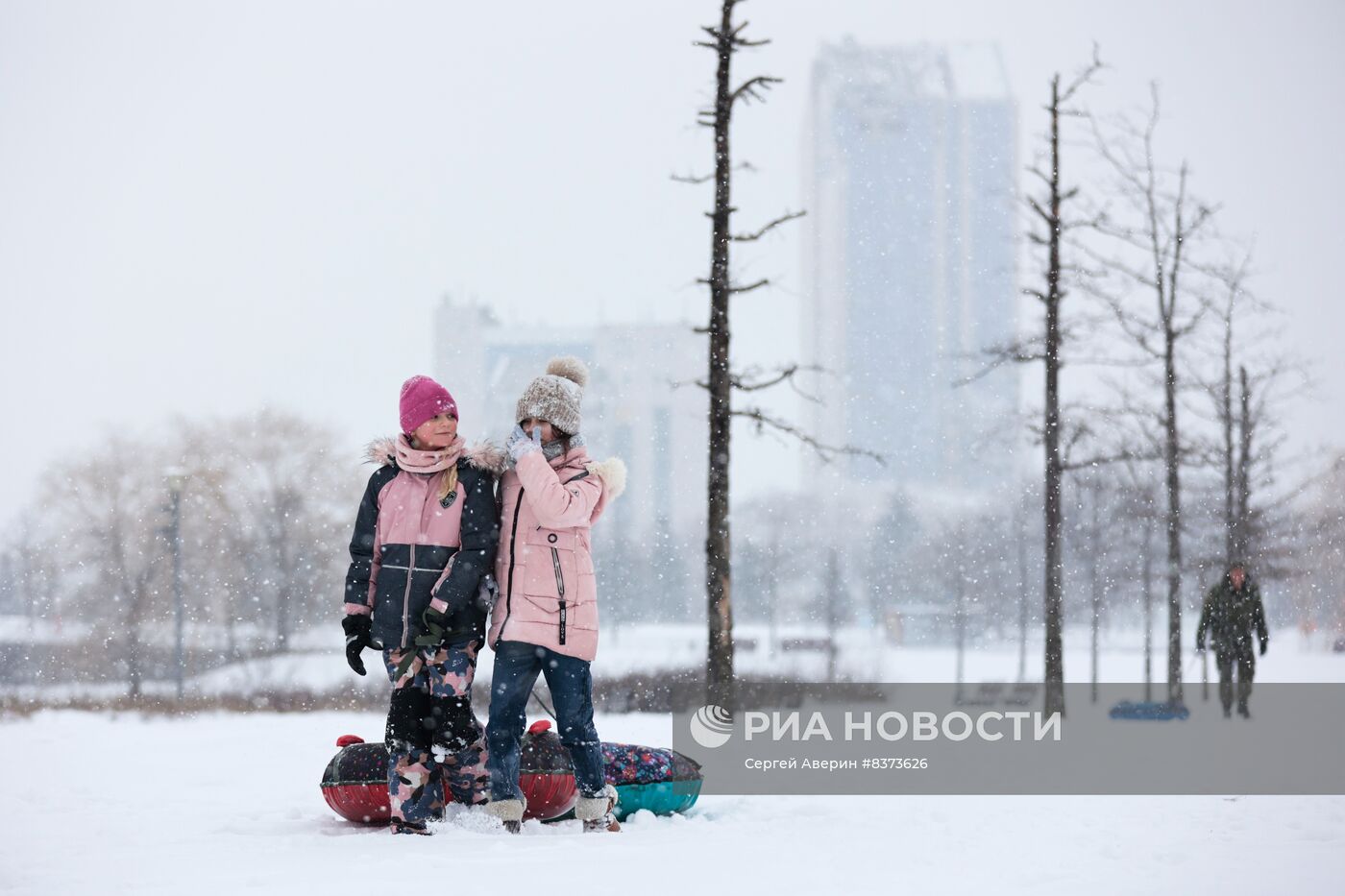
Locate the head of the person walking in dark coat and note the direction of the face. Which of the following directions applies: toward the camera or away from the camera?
toward the camera

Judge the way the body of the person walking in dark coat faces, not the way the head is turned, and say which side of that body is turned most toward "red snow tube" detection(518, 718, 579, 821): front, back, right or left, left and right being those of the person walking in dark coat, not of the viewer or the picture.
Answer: front

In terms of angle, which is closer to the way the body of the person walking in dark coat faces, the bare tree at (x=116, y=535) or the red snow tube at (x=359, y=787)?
the red snow tube

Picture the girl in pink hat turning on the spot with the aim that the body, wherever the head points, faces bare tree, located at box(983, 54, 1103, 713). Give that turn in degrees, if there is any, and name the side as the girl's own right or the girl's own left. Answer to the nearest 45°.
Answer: approximately 135° to the girl's own left

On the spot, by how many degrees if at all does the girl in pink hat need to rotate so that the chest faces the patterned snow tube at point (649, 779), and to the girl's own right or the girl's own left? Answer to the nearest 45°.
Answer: approximately 135° to the girl's own left

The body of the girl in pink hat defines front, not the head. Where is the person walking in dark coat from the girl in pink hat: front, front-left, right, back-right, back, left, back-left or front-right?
back-left

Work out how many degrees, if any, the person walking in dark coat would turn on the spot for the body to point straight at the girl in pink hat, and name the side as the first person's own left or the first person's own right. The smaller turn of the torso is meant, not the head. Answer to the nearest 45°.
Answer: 0° — they already face them

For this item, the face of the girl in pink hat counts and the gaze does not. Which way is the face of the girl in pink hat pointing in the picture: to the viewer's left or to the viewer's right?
to the viewer's right

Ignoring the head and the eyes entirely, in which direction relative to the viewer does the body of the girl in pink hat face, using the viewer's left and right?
facing the viewer

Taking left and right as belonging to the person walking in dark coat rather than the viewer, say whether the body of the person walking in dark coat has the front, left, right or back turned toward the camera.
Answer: front

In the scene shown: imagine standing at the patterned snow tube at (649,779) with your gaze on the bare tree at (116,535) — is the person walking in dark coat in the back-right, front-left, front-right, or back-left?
front-right

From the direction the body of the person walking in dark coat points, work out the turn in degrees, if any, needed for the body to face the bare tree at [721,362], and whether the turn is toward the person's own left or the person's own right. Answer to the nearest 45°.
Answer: approximately 45° to the person's own right

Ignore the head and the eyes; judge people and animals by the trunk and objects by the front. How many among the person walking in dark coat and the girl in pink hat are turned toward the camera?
2

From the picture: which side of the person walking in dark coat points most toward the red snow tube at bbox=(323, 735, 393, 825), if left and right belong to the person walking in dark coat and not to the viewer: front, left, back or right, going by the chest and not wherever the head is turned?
front
